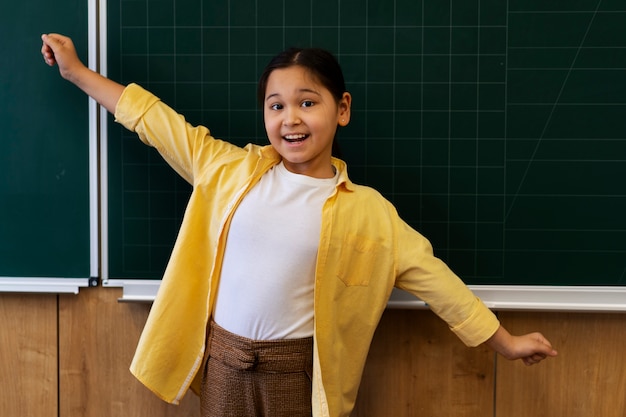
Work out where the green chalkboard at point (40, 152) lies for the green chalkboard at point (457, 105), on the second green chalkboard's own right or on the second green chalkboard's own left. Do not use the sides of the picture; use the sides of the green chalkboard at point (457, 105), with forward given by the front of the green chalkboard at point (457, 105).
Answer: on the second green chalkboard's own right

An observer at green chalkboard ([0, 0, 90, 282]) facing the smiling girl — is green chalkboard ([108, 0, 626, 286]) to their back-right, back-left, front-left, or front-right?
front-left

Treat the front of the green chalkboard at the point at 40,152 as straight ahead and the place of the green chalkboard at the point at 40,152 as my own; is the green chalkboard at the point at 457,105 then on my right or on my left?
on my left

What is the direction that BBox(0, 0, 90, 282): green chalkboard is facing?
toward the camera

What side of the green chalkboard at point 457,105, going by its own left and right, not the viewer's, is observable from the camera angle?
front

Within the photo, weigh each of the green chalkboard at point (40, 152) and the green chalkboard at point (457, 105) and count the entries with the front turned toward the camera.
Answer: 2

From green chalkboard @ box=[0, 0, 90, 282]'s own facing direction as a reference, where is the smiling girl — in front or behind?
in front
